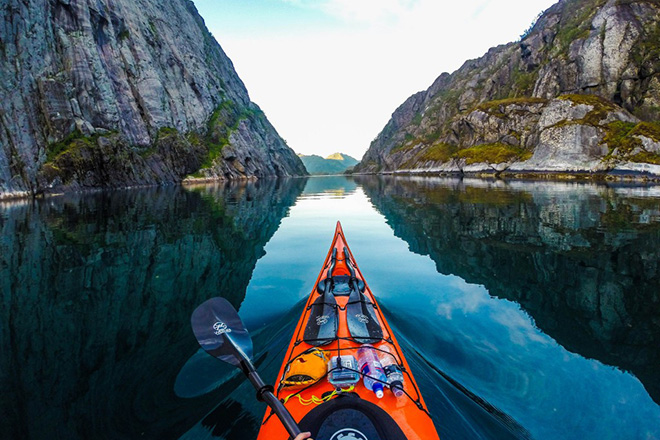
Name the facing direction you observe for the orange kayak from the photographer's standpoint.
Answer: facing away from the viewer
